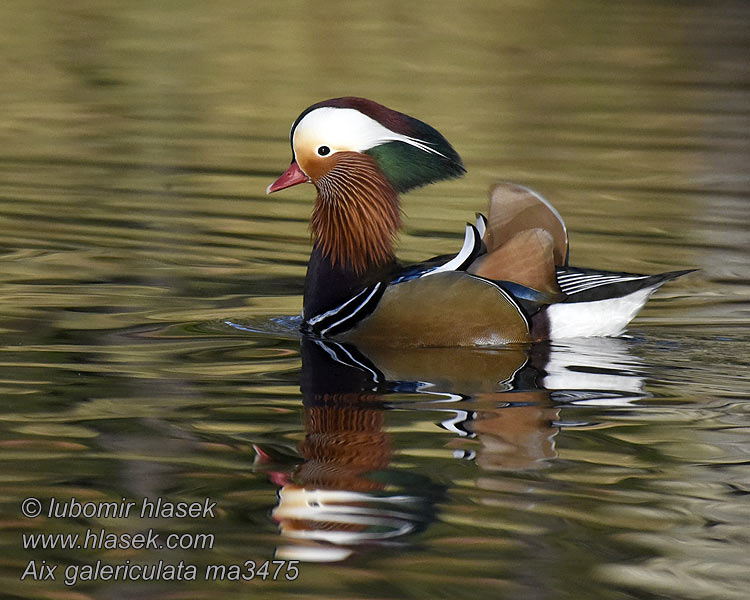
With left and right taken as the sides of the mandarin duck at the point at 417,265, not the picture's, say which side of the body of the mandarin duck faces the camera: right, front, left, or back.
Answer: left
